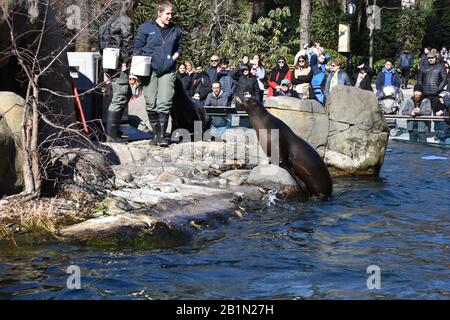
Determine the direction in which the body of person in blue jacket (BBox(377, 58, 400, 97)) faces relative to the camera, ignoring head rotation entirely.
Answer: toward the camera

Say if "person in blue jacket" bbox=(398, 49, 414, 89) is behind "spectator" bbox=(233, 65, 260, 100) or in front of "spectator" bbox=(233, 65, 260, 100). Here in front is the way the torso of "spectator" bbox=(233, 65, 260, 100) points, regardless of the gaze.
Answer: behind

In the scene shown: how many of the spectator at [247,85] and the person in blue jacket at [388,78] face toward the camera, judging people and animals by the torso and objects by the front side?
2

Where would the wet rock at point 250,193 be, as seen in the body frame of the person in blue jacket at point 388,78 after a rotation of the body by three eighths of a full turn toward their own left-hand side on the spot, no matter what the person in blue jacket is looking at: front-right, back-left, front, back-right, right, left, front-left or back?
back-right

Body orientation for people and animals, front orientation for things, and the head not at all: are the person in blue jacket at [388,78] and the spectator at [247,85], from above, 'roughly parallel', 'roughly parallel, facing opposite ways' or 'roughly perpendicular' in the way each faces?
roughly parallel

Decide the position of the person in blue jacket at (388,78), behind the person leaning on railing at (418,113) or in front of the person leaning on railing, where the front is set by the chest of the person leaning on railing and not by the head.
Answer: behind

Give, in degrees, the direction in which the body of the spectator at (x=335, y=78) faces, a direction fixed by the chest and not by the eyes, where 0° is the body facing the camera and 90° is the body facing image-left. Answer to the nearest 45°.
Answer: approximately 45°

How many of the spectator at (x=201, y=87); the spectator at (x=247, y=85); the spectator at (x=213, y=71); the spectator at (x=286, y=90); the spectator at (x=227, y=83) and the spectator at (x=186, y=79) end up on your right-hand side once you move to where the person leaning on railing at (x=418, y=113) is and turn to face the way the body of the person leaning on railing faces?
6

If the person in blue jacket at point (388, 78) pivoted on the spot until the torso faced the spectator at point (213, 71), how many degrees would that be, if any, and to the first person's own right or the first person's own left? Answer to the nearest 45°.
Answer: approximately 45° to the first person's own right

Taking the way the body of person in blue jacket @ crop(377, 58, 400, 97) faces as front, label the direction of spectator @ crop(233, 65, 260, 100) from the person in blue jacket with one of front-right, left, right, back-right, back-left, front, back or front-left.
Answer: front-right

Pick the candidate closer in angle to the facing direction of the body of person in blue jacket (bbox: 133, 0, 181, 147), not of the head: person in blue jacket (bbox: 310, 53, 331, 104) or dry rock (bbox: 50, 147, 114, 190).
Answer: the dry rock

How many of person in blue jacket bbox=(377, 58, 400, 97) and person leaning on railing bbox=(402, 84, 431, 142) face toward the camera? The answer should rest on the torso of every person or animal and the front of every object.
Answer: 2

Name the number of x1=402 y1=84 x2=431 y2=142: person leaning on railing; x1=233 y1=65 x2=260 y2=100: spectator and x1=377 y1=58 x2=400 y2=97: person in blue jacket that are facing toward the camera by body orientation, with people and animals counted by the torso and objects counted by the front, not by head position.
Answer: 3

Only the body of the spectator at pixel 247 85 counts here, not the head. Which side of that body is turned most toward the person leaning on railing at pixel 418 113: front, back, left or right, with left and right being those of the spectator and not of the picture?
left

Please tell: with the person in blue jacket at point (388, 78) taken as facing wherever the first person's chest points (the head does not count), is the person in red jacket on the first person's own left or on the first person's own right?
on the first person's own right
